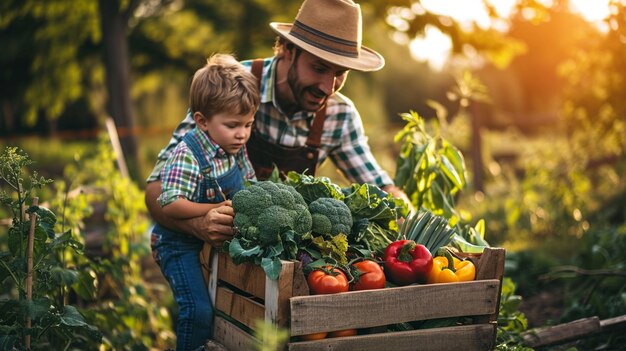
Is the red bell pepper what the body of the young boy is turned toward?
yes

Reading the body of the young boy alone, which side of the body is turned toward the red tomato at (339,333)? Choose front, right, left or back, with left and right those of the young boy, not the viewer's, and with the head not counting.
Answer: front

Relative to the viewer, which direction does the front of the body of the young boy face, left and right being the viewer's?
facing the viewer and to the right of the viewer

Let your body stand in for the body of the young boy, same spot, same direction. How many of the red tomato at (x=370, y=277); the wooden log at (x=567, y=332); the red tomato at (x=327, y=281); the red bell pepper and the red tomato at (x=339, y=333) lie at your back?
0

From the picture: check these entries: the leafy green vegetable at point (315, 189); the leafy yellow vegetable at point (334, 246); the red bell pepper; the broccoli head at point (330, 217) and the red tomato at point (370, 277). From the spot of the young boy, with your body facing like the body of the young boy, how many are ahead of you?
5

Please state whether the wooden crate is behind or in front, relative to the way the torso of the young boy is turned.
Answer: in front

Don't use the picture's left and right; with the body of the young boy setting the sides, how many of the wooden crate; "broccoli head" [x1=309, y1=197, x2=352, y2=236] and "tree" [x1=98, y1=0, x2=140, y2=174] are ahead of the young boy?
2

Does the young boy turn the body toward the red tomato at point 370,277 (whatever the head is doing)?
yes

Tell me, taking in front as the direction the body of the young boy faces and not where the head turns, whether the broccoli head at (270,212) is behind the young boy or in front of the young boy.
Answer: in front

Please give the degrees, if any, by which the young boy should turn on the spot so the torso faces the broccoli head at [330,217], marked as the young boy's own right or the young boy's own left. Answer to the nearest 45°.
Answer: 0° — they already face it

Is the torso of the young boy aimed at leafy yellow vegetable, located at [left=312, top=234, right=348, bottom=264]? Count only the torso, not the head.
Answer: yes
